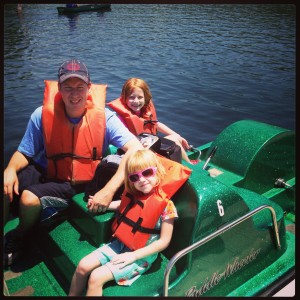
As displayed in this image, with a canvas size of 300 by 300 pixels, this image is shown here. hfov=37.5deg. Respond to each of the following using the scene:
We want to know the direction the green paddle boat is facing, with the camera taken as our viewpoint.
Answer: facing the viewer and to the left of the viewer

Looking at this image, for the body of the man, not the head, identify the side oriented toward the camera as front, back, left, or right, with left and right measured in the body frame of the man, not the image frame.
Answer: front

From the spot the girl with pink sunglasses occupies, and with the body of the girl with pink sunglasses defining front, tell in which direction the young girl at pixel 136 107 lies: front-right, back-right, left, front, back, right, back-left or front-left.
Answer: back-right

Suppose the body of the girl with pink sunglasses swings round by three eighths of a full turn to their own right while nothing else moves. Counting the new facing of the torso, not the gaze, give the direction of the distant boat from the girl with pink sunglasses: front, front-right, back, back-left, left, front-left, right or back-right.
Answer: front

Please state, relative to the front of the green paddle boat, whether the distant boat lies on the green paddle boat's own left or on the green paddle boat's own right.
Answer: on the green paddle boat's own right

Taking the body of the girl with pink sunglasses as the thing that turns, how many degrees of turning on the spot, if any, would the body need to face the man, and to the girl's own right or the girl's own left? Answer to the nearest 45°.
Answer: approximately 90° to the girl's own right

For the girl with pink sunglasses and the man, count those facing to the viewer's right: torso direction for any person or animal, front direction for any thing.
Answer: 0
